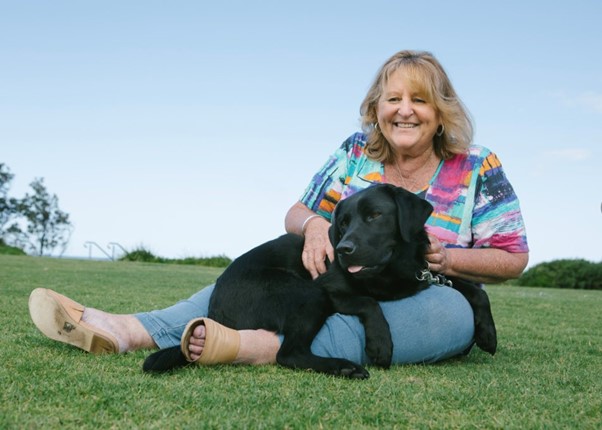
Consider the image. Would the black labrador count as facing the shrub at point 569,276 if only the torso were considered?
no

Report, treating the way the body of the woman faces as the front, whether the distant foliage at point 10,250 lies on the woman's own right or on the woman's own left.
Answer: on the woman's own right

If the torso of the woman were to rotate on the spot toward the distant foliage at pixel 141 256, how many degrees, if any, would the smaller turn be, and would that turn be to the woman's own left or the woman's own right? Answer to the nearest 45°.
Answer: approximately 135° to the woman's own right

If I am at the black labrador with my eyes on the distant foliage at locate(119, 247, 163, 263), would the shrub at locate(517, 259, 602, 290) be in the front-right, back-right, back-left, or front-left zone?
front-right

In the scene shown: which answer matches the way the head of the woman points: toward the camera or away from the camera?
toward the camera

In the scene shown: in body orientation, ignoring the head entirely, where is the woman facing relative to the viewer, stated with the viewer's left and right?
facing the viewer and to the left of the viewer

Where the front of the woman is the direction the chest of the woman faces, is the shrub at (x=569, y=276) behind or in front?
behind

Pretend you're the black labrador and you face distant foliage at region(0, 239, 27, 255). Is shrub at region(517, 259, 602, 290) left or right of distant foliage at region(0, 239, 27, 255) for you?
right
